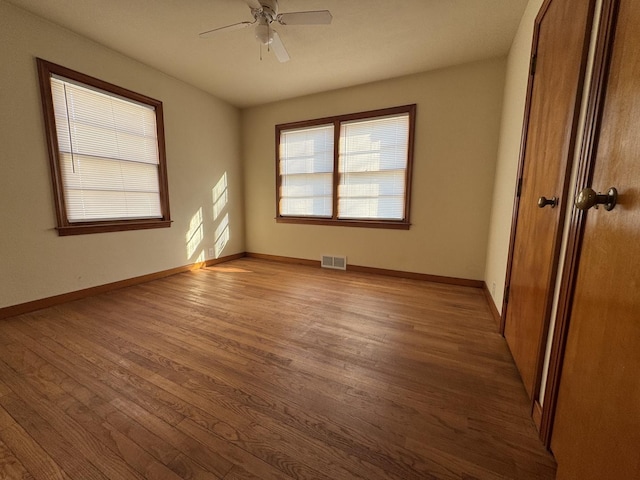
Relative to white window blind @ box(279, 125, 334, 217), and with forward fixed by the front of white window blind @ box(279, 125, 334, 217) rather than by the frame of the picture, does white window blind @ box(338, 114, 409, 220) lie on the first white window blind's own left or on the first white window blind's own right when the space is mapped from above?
on the first white window blind's own left

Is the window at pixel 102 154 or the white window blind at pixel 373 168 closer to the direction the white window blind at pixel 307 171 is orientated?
the window

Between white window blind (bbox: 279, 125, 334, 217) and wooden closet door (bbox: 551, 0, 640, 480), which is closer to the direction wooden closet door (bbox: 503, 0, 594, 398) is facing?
the white window blind

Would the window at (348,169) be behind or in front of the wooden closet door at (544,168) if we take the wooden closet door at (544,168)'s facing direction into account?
in front

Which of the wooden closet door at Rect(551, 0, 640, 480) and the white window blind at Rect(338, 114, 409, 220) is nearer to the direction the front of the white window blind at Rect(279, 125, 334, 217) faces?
the wooden closet door

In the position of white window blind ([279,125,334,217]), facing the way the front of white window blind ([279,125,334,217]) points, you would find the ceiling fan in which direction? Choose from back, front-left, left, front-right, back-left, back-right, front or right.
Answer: front-left

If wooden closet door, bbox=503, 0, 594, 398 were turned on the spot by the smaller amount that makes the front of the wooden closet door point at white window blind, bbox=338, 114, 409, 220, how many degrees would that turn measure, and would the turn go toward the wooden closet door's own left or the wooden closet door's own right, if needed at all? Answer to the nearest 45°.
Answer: approximately 45° to the wooden closet door's own right

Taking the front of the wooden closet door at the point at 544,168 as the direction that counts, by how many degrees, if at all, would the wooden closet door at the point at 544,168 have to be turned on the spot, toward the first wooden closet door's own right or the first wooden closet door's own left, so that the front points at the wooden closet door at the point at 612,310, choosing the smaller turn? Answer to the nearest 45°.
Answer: approximately 90° to the first wooden closet door's own left

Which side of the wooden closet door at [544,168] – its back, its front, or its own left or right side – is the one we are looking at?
left

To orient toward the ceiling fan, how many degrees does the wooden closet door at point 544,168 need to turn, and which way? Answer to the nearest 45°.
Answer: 0° — it already faces it

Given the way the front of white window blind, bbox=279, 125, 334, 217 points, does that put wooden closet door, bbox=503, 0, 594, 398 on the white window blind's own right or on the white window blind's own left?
on the white window blind's own left

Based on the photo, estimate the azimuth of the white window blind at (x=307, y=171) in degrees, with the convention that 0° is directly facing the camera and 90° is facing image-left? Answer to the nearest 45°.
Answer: approximately 45°

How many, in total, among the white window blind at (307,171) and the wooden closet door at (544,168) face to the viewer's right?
0

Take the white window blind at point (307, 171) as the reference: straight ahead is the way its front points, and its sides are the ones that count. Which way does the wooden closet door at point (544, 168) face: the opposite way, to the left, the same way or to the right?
to the right

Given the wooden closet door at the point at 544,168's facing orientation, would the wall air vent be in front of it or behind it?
in front

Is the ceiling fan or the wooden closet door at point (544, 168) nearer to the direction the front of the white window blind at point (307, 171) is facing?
the ceiling fan
